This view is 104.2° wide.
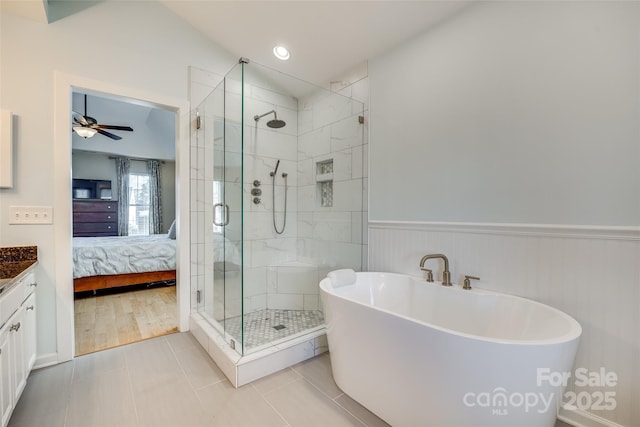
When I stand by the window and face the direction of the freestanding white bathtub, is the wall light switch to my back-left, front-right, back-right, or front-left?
front-right

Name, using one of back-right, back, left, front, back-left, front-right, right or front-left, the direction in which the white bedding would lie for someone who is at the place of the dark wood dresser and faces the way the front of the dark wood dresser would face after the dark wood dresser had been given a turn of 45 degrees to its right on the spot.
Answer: front-left

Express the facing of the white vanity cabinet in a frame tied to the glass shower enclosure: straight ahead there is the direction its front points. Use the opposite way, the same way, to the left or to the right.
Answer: the opposite way

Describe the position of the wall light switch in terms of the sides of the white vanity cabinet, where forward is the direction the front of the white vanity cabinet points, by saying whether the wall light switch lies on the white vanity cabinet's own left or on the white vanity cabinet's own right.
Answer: on the white vanity cabinet's own left

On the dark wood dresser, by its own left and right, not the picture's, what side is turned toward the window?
left

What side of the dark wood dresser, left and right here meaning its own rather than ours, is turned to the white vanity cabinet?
front

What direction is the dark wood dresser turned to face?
toward the camera

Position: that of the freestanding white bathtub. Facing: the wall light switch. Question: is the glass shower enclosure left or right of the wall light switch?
right

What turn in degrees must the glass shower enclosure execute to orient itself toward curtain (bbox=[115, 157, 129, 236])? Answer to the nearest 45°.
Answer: approximately 90° to its right

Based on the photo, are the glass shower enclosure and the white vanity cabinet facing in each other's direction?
yes

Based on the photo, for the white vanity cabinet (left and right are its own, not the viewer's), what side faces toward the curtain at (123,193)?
left

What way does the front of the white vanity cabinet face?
to the viewer's right

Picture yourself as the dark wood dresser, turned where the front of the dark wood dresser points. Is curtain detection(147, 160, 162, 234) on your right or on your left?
on your left
